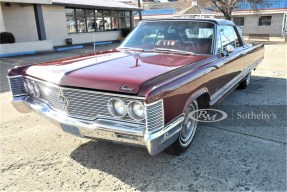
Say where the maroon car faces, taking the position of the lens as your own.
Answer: facing the viewer and to the left of the viewer
